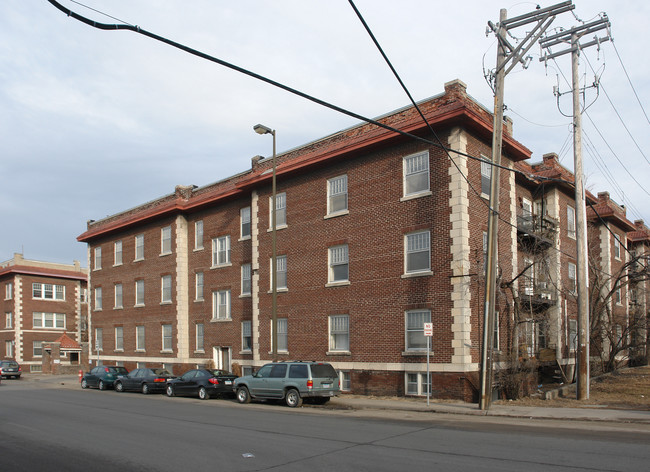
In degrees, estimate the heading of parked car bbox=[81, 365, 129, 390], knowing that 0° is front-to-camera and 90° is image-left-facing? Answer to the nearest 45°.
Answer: approximately 135°

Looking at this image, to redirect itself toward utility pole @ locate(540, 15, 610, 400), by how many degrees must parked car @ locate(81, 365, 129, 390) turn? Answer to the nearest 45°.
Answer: approximately 180°

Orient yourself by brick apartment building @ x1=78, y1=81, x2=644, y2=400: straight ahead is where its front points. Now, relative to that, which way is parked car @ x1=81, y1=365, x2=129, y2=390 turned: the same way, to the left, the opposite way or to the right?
to the right

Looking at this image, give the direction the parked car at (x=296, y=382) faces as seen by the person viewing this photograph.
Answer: facing away from the viewer and to the left of the viewer

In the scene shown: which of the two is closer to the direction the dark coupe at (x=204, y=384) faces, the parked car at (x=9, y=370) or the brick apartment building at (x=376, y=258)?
the parked car

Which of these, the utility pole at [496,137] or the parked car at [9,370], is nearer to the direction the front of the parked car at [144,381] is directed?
the parked car

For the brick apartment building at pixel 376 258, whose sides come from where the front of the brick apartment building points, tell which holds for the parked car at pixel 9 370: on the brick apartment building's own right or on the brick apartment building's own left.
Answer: on the brick apartment building's own right

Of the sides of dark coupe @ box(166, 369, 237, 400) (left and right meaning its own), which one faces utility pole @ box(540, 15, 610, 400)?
back

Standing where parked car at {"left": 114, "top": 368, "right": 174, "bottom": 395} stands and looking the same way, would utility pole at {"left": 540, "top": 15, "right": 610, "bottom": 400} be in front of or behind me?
behind

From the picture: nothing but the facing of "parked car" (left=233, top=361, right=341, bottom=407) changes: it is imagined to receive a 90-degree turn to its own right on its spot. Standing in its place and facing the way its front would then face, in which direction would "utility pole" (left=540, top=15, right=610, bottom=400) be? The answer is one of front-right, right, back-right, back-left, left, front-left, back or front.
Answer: front-right
